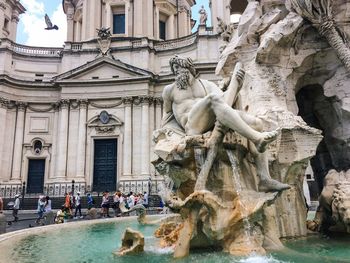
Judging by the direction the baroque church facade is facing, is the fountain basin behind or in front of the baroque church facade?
in front
